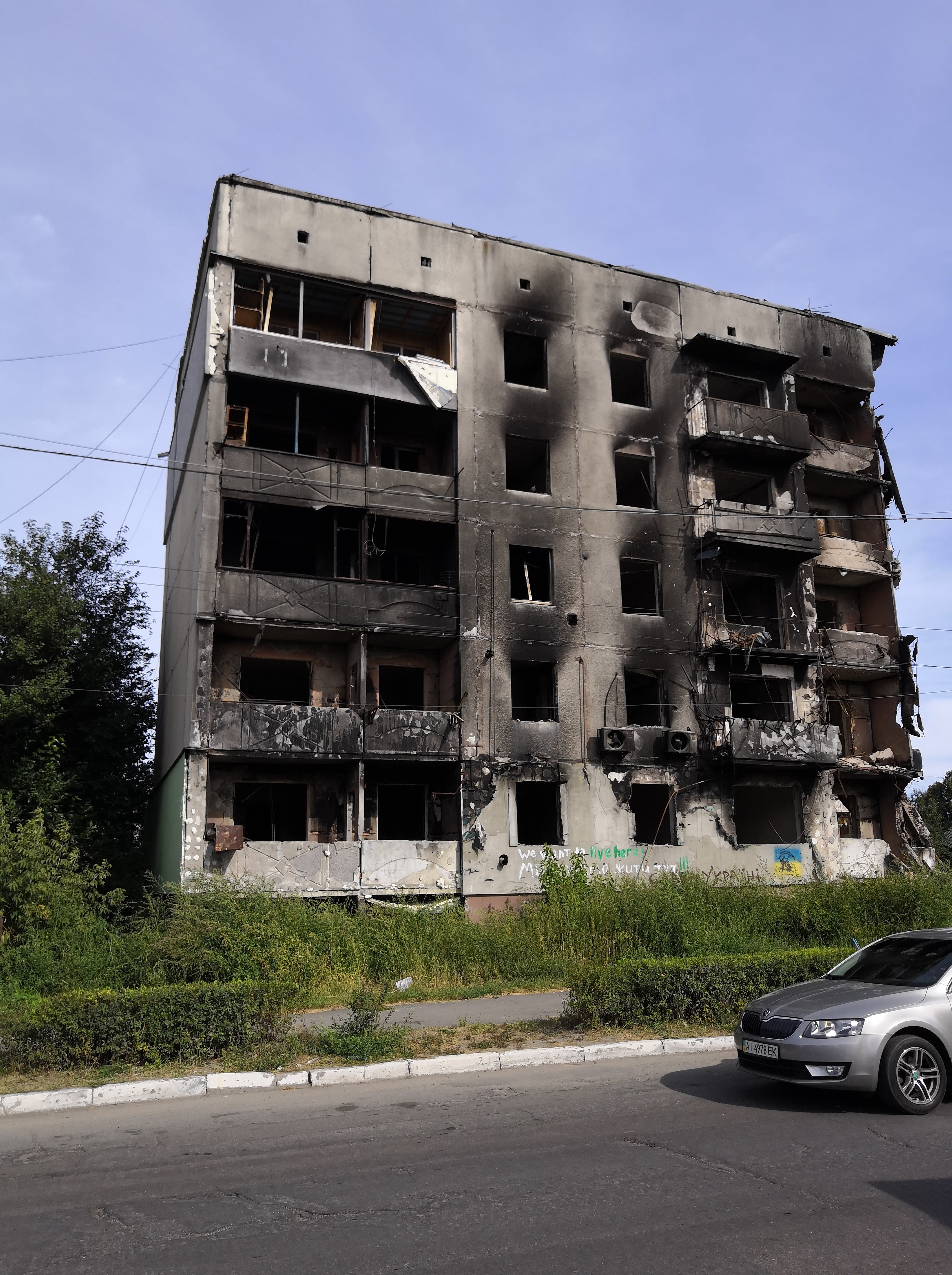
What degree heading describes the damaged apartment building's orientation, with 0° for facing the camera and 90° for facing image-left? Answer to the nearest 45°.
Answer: approximately 0°

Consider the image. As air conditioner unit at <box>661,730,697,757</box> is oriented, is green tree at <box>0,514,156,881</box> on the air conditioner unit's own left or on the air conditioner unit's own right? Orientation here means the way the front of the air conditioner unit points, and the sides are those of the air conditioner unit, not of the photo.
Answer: on the air conditioner unit's own right

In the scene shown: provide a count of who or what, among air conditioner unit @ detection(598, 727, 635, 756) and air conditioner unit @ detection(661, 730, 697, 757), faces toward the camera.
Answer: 2

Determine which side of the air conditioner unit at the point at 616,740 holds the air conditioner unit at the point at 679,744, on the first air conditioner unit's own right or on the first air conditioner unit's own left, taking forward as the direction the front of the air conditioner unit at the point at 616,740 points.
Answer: on the first air conditioner unit's own left

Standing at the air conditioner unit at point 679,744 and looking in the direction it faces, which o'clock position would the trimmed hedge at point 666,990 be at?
The trimmed hedge is roughly at 12 o'clock from the air conditioner unit.

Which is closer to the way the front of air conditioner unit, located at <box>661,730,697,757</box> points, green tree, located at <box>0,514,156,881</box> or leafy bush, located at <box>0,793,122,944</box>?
the leafy bush

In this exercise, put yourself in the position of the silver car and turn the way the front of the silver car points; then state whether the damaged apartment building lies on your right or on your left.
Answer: on your right

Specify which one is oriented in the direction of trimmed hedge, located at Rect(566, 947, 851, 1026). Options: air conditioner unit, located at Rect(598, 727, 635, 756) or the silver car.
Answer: the air conditioner unit

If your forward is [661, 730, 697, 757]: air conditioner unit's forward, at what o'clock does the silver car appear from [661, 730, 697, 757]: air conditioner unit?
The silver car is roughly at 12 o'clock from the air conditioner unit.

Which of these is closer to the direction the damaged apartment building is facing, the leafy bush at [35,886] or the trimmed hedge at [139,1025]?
the trimmed hedge

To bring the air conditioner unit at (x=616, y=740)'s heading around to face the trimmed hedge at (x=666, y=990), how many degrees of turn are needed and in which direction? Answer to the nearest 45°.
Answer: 0° — it already faces it

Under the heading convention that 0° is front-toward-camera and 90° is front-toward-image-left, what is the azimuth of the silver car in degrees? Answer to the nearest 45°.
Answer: approximately 45°

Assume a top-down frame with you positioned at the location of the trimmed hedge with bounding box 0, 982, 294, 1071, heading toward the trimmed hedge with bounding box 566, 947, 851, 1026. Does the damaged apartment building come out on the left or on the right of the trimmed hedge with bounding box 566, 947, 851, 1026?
left
